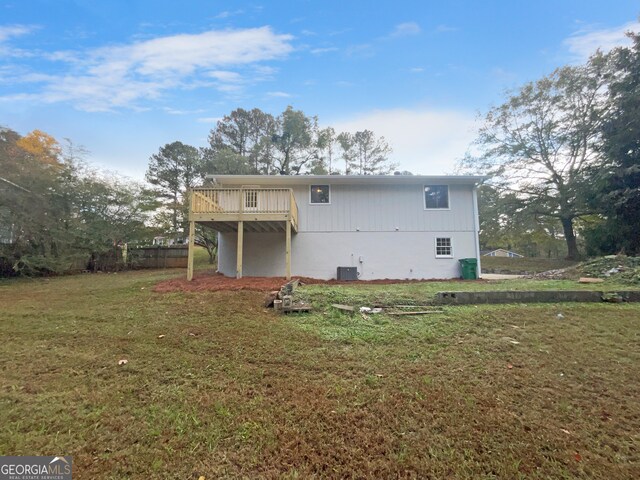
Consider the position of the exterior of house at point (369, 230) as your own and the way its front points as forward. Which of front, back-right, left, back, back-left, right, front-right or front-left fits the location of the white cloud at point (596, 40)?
right

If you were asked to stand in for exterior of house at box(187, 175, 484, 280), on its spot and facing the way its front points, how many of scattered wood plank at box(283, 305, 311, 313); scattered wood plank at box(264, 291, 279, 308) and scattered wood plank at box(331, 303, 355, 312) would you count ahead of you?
0

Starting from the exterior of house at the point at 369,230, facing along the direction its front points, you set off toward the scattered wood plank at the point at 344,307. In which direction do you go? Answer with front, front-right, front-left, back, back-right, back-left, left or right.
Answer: back

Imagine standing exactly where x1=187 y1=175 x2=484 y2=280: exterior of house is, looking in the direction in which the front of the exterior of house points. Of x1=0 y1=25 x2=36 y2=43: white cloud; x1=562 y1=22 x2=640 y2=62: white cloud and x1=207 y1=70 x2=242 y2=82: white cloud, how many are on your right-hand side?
1

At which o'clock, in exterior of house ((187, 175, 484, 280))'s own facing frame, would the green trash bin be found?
The green trash bin is roughly at 3 o'clock from the exterior of house.

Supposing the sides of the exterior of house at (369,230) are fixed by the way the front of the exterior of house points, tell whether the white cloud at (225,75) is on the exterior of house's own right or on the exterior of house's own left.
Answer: on the exterior of house's own left

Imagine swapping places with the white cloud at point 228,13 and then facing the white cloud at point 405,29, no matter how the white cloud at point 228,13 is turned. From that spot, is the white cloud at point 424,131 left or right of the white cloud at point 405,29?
left

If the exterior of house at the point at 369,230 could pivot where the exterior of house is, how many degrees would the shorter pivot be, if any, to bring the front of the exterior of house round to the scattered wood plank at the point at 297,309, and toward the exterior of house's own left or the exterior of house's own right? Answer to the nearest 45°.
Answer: approximately 180°

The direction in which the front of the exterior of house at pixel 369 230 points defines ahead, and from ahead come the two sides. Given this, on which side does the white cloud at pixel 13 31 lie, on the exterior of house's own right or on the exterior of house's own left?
on the exterior of house's own left

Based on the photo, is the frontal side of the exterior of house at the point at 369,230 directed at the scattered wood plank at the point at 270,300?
no

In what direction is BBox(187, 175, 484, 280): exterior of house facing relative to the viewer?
away from the camera

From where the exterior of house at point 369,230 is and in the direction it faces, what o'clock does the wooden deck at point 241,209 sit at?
The wooden deck is roughly at 8 o'clock from the exterior of house.
